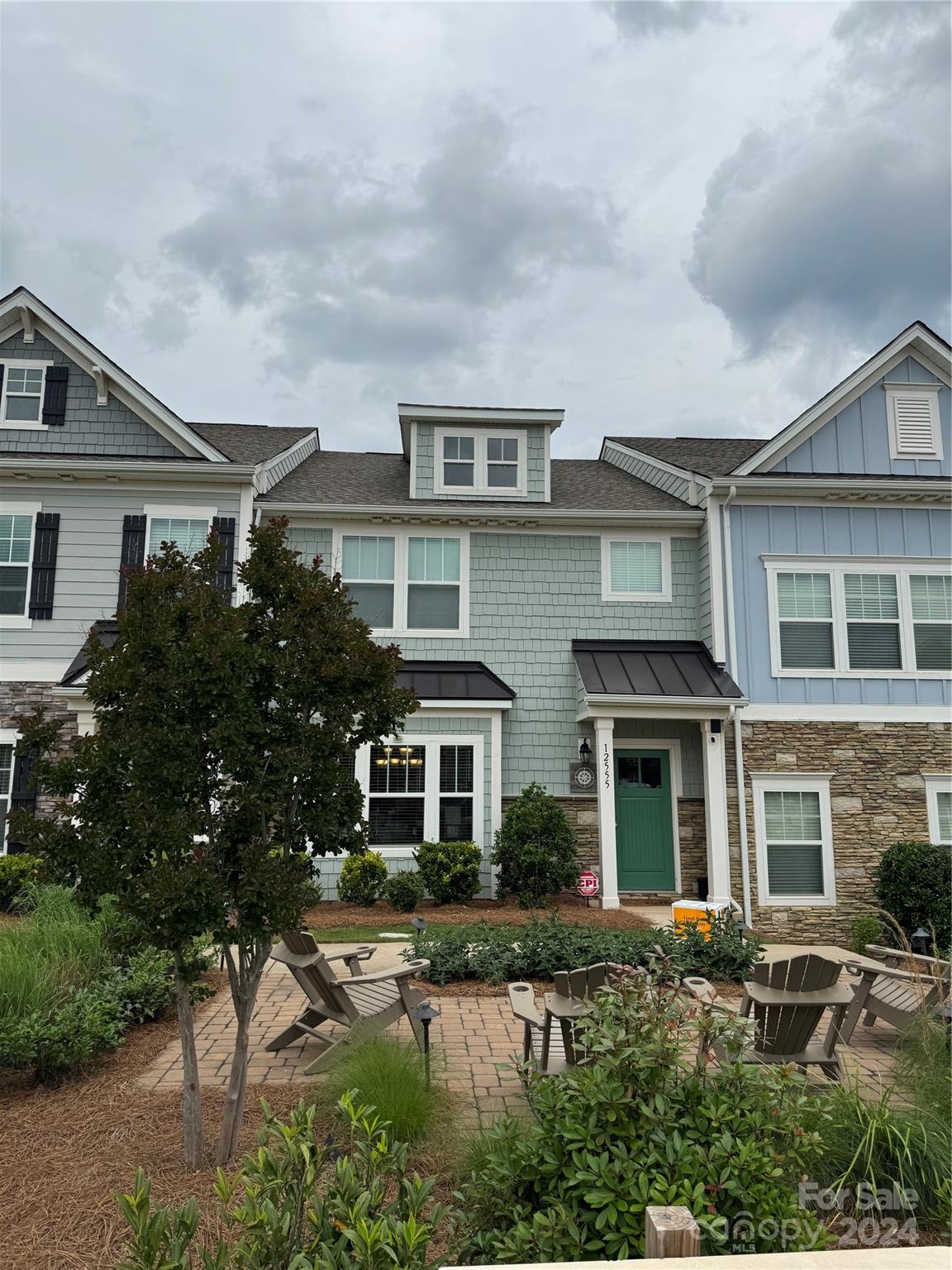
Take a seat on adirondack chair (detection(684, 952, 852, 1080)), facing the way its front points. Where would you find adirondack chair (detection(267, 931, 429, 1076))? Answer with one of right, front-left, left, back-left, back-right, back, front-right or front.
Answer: front-left

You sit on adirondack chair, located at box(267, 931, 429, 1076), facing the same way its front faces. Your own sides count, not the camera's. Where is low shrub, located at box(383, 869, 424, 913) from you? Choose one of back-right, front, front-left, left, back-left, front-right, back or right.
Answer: front-left

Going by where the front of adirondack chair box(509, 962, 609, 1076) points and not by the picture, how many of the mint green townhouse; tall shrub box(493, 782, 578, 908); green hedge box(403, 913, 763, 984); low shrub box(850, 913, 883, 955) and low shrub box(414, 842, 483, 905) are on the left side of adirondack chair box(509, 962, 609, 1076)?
0

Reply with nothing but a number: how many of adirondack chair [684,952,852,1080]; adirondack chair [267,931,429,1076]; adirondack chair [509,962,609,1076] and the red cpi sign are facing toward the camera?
1

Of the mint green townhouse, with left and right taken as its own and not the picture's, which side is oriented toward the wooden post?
front

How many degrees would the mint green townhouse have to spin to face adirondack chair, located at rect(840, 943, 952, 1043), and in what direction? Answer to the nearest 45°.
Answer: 0° — it already faces it

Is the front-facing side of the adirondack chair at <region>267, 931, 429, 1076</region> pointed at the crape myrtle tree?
no

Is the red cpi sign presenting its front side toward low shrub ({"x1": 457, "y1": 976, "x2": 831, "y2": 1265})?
yes

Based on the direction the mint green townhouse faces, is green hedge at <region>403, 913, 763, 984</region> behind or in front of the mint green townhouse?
in front

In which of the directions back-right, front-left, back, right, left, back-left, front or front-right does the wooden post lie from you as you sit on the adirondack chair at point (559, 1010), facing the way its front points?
back-left

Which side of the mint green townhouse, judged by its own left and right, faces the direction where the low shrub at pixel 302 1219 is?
front

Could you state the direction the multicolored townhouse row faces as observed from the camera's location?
facing the viewer

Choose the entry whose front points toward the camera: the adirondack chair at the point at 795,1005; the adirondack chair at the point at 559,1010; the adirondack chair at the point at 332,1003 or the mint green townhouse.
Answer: the mint green townhouse

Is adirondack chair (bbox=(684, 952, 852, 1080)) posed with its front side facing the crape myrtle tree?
no
